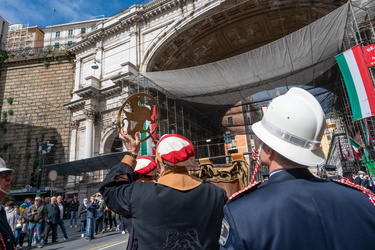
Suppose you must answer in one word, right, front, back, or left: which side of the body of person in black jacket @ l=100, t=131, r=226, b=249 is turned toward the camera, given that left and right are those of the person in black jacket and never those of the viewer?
back

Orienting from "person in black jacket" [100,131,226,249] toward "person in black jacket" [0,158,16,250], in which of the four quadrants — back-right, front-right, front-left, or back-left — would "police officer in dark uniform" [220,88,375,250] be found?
back-left

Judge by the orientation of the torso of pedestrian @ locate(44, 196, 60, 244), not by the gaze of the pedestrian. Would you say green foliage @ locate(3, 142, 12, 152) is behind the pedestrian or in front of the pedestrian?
behind

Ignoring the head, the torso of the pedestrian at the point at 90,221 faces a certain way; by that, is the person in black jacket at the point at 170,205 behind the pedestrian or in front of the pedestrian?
in front

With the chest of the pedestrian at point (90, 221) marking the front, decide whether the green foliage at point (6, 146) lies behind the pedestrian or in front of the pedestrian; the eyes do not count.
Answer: behind

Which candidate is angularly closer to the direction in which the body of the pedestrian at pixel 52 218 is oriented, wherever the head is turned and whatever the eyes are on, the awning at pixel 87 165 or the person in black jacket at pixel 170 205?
the person in black jacket

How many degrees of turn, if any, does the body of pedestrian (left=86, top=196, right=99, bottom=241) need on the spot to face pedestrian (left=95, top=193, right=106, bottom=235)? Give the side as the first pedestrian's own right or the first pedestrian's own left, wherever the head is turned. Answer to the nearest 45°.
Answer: approximately 135° to the first pedestrian's own left

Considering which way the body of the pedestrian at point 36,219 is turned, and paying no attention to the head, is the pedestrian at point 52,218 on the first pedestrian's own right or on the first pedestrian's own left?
on the first pedestrian's own left

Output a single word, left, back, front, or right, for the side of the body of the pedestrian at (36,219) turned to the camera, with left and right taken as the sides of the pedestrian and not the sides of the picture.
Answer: front

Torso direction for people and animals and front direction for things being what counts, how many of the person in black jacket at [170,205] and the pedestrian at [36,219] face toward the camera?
1

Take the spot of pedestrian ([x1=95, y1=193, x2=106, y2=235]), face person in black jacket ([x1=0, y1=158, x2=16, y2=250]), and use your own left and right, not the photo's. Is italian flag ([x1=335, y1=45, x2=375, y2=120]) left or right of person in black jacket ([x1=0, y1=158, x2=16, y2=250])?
left

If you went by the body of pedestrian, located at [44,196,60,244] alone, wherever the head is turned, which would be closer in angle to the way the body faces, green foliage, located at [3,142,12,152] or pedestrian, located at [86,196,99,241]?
the pedestrian
